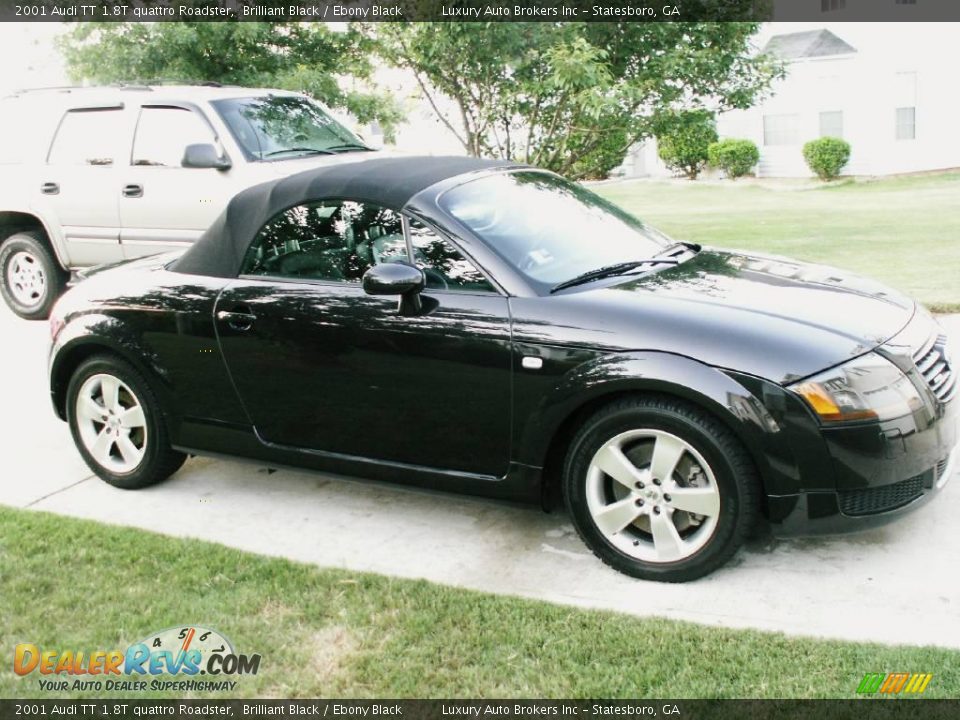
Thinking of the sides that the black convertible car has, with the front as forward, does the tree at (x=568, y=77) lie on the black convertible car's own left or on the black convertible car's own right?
on the black convertible car's own left

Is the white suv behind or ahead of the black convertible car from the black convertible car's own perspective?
behind

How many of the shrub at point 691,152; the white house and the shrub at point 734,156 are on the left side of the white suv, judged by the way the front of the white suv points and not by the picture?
3

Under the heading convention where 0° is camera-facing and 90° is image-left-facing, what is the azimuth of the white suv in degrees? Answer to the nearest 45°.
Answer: approximately 315°

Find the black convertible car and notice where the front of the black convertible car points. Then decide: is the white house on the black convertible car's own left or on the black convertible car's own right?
on the black convertible car's own left

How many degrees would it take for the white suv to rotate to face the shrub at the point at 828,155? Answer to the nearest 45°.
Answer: approximately 90° to its left

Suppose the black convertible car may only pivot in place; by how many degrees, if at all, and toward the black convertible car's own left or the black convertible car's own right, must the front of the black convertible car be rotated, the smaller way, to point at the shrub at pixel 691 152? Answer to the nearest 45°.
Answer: approximately 135° to the black convertible car's own left
